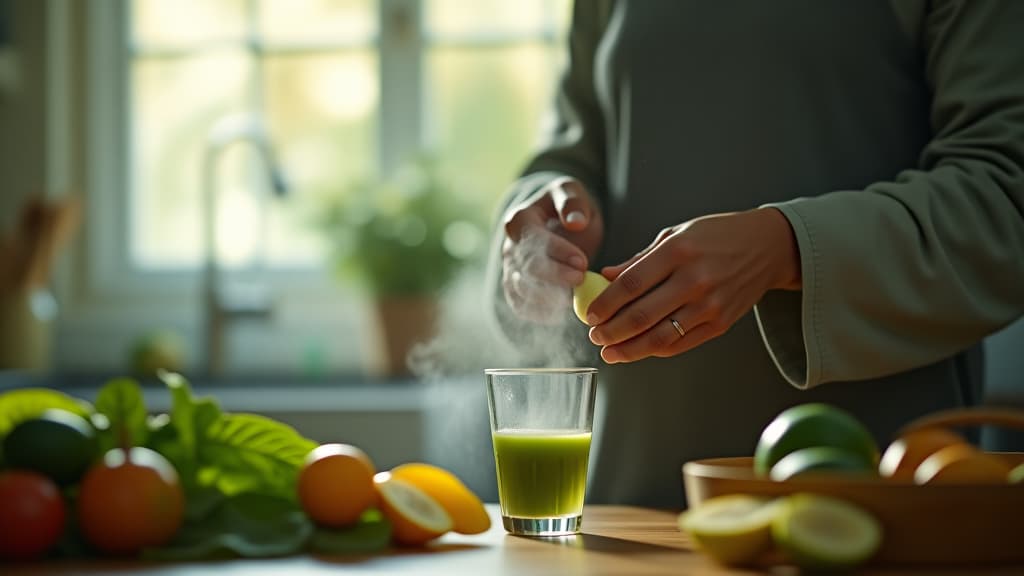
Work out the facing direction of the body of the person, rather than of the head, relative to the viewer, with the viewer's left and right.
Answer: facing the viewer and to the left of the viewer

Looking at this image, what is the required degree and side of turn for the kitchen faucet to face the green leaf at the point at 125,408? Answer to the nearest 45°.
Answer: approximately 90° to its right

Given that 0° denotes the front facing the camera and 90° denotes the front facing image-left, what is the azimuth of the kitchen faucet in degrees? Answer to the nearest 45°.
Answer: approximately 270°

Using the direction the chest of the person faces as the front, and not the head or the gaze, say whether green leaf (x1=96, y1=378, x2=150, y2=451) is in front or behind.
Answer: in front

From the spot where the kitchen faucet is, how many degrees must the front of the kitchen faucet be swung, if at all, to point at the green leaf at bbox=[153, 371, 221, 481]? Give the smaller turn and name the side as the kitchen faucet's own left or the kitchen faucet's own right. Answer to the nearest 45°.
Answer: approximately 90° to the kitchen faucet's own right

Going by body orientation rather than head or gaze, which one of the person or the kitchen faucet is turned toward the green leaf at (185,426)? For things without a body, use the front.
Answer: the person

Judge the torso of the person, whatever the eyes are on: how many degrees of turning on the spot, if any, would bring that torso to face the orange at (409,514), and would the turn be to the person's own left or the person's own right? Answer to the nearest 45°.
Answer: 0° — they already face it

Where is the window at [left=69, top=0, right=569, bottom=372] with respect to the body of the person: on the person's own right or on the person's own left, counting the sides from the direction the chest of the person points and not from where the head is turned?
on the person's own right

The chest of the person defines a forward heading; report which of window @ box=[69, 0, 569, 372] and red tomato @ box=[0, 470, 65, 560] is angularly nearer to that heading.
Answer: the red tomato

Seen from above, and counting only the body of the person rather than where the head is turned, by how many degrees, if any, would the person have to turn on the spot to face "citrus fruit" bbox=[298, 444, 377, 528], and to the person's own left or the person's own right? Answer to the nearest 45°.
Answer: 0° — they already face it

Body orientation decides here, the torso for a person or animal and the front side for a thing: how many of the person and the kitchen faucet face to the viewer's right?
1

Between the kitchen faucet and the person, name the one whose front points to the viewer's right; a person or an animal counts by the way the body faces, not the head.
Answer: the kitchen faucet
